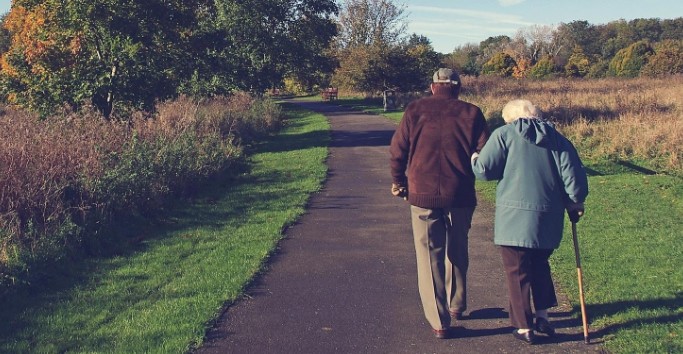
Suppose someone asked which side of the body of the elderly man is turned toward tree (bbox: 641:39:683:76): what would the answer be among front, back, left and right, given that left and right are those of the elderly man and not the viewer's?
front

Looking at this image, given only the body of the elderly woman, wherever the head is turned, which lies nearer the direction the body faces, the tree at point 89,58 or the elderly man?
the tree

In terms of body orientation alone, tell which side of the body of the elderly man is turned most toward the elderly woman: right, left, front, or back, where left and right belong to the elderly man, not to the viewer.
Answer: right

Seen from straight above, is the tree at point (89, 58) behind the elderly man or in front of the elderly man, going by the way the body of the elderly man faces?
in front

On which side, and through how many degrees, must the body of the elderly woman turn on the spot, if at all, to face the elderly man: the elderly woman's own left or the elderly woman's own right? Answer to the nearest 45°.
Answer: approximately 90° to the elderly woman's own left

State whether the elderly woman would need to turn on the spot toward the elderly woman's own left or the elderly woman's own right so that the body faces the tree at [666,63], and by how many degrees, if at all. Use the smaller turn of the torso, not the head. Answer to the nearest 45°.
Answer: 0° — they already face it

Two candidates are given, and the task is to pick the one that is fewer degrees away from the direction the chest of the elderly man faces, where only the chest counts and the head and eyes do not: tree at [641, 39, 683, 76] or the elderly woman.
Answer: the tree

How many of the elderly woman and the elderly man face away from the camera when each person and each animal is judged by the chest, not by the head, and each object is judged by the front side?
2

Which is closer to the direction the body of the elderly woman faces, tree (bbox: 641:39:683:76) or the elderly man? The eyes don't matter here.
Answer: the tree

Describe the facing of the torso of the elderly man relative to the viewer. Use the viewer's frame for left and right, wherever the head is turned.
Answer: facing away from the viewer

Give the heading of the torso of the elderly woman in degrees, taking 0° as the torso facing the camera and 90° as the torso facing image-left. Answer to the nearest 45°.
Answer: approximately 180°
